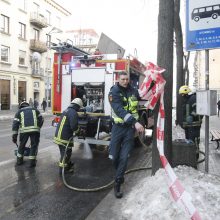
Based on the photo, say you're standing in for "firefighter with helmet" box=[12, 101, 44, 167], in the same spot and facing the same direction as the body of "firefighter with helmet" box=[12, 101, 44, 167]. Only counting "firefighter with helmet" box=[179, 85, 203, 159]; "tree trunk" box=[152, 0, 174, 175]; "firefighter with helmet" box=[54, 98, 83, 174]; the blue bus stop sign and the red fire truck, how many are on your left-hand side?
0

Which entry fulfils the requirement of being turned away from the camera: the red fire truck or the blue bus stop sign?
the red fire truck

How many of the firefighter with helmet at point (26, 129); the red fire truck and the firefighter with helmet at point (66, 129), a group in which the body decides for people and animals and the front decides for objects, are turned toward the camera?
0

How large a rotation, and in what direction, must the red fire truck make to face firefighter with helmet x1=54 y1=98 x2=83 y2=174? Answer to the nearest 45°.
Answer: approximately 180°

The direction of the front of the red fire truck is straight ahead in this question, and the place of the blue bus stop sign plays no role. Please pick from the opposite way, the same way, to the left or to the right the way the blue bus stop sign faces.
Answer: the opposite way

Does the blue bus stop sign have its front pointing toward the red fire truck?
no

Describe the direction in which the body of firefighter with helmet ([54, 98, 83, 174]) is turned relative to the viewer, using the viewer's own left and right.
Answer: facing away from the viewer and to the right of the viewer

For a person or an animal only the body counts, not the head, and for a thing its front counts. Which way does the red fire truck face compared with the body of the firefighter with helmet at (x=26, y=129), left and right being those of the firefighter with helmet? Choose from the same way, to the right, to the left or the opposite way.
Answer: the same way

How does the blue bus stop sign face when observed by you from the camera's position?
facing the viewer

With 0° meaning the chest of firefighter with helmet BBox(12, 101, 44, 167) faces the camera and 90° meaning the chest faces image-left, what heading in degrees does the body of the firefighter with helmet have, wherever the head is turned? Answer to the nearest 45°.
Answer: approximately 180°

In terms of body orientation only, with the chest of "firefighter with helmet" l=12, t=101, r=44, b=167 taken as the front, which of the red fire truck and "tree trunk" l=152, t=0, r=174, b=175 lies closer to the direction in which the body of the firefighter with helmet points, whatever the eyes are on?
the red fire truck

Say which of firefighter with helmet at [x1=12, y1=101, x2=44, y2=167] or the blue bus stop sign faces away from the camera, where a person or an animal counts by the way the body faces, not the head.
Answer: the firefighter with helmet

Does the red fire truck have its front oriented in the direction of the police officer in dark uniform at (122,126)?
no

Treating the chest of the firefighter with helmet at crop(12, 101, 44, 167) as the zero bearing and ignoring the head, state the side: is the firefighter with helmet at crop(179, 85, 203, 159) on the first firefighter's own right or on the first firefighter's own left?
on the first firefighter's own right

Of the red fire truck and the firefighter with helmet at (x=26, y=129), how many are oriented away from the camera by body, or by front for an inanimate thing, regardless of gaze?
2

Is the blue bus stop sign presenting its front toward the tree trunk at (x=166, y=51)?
no

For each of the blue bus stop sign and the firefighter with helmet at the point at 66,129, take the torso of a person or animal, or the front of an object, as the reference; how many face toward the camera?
1

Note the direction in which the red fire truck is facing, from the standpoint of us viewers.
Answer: facing away from the viewer
